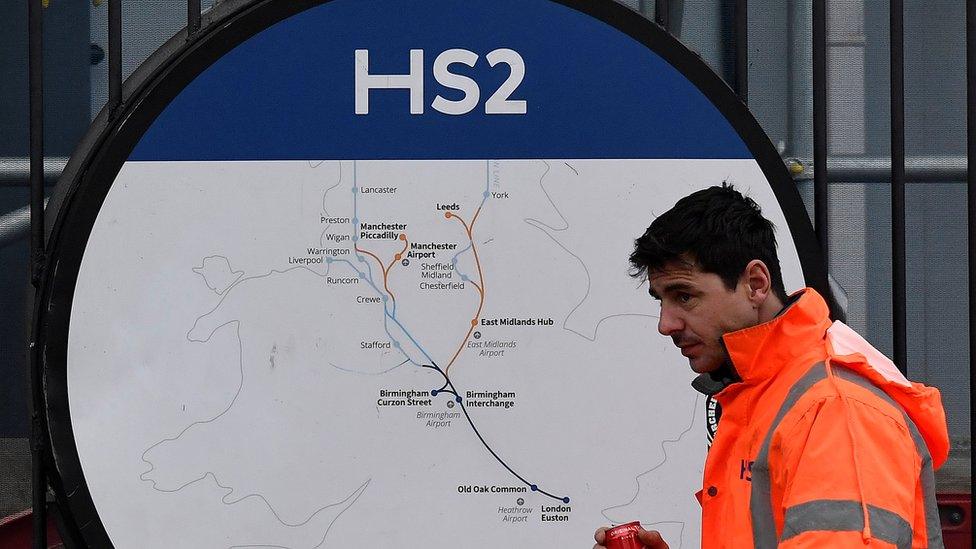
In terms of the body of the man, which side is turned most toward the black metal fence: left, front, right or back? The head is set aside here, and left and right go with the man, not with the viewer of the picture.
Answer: right

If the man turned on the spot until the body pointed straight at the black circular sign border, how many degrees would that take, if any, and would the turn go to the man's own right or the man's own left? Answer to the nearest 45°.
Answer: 0° — they already face it

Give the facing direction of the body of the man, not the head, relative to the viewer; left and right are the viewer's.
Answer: facing to the left of the viewer
